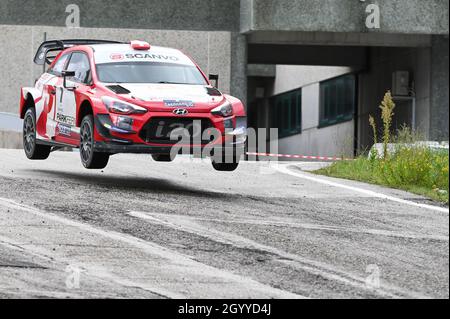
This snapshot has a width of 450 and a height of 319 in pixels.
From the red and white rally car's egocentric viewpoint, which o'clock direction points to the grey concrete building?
The grey concrete building is roughly at 8 o'clock from the red and white rally car.

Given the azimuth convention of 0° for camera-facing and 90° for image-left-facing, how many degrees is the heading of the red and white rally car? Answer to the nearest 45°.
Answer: approximately 315°
